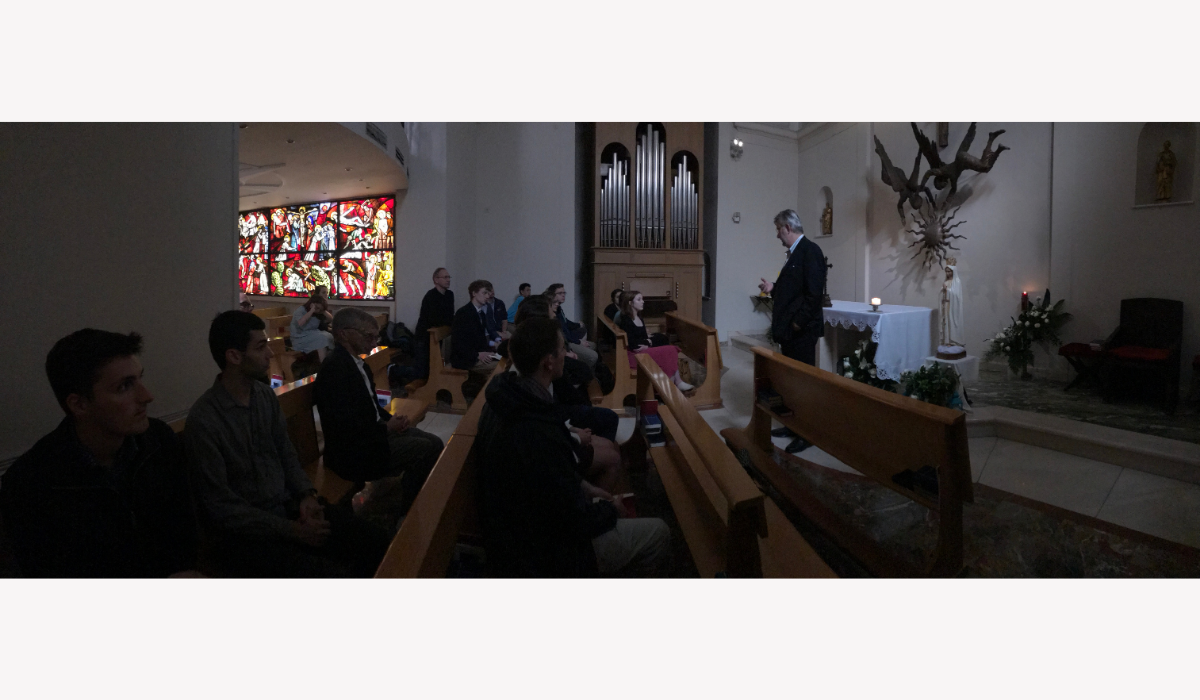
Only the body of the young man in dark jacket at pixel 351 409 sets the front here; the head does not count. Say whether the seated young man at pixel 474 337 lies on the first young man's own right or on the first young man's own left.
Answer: on the first young man's own left

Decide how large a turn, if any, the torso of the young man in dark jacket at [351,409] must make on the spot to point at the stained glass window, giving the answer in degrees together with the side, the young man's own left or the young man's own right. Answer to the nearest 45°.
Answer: approximately 90° to the young man's own left

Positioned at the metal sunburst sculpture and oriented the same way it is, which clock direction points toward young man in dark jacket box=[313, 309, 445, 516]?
The young man in dark jacket is roughly at 11 o'clock from the metal sunburst sculpture.

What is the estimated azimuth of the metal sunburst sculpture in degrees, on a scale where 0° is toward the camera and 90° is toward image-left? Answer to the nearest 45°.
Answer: approximately 45°

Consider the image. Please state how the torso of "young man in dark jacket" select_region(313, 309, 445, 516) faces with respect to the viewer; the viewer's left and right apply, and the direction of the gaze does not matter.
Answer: facing to the right of the viewer

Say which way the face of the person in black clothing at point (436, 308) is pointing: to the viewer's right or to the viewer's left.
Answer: to the viewer's right

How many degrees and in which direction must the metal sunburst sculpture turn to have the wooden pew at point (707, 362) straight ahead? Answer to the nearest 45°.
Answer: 0° — it already faces it

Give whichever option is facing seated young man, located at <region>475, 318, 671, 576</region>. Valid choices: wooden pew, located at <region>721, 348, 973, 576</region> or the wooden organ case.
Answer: the wooden organ case

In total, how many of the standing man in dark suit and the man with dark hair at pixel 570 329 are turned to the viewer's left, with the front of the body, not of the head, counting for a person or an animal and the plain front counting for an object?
1

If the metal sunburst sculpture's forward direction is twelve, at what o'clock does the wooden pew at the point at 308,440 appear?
The wooden pew is roughly at 11 o'clock from the metal sunburst sculpture.

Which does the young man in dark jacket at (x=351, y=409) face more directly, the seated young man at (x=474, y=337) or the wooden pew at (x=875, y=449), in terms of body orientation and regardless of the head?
the wooden pew
